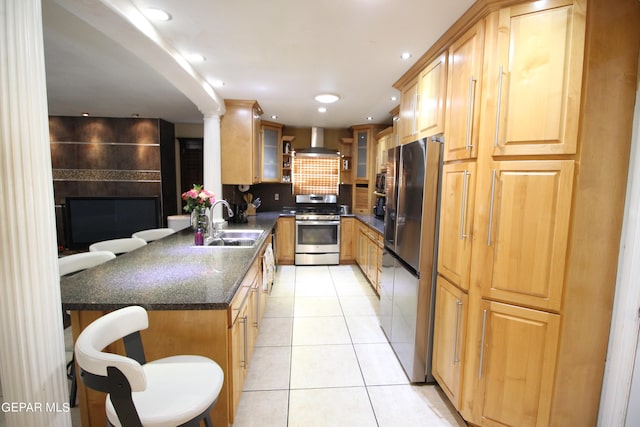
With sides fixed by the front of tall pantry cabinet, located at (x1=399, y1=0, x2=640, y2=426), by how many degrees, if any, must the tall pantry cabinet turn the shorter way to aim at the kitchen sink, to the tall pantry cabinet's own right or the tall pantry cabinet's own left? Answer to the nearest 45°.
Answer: approximately 45° to the tall pantry cabinet's own right

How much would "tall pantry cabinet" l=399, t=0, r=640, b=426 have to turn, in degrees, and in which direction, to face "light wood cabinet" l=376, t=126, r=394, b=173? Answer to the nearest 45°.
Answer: approximately 90° to its right

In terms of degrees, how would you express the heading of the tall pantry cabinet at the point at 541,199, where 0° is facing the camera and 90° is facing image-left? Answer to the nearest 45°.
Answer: approximately 45°

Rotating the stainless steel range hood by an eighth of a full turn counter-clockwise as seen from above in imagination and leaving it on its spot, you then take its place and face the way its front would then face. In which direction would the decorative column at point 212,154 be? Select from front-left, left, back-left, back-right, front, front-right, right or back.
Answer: right

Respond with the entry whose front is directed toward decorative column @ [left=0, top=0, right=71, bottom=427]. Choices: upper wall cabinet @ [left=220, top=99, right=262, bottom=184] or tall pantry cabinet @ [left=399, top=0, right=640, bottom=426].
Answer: the tall pantry cabinet

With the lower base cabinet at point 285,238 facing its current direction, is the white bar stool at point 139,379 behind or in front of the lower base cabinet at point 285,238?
in front

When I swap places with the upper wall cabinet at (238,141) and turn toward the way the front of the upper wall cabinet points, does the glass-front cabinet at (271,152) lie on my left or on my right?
on my left

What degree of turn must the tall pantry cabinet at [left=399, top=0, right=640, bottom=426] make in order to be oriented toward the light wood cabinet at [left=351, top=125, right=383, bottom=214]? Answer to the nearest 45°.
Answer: approximately 90° to its right

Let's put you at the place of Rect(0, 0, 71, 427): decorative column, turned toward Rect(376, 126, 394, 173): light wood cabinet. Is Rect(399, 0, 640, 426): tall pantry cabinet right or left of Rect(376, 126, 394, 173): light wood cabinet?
right
